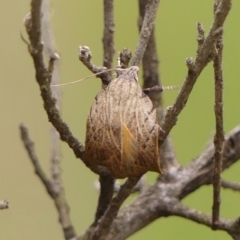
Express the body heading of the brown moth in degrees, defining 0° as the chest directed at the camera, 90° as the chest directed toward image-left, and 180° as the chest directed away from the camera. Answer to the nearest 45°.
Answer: approximately 180°
